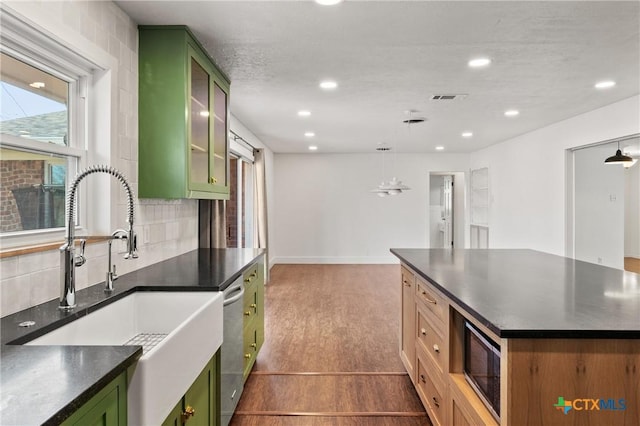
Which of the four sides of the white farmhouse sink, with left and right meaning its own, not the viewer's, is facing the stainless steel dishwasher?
left

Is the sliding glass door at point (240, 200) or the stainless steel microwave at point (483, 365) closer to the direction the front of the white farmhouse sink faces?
the stainless steel microwave

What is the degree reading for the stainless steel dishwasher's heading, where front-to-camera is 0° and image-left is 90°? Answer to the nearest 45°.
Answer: approximately 270°

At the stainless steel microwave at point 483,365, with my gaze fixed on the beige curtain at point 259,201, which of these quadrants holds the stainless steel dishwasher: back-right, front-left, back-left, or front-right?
front-left

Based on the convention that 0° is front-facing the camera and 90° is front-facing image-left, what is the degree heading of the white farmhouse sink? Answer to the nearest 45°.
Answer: approximately 315°

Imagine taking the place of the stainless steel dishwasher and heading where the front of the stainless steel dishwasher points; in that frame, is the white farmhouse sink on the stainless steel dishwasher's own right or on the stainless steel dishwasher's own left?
on the stainless steel dishwasher's own right

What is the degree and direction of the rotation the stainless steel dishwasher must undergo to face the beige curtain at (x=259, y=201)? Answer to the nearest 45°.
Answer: approximately 90° to its left

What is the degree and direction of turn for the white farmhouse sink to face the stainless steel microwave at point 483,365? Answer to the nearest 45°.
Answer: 0° — it already faces it

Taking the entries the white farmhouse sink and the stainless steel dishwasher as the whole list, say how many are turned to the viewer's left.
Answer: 0

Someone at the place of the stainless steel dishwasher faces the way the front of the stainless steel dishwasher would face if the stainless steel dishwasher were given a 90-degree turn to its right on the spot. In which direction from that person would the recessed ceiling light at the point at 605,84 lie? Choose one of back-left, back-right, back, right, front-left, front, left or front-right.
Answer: left

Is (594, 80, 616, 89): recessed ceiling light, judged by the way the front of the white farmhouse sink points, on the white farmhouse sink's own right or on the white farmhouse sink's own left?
on the white farmhouse sink's own left
